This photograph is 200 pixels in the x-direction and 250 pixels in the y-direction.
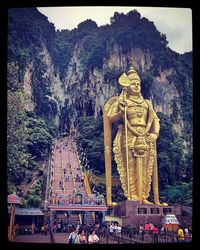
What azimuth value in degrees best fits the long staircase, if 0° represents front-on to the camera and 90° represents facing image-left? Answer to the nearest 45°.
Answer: approximately 0°

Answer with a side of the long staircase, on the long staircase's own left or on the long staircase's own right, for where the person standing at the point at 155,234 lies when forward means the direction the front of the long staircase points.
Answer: on the long staircase's own left
